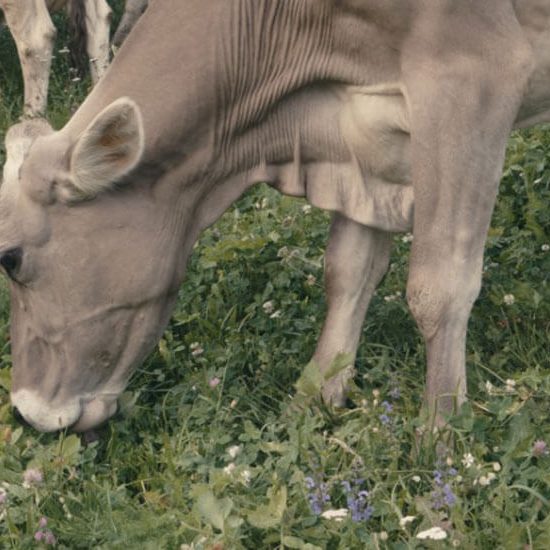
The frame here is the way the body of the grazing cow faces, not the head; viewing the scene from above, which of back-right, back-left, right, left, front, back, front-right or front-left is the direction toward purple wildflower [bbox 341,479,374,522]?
left

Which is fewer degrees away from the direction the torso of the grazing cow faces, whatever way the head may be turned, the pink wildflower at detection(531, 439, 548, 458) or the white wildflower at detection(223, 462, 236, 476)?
the white wildflower

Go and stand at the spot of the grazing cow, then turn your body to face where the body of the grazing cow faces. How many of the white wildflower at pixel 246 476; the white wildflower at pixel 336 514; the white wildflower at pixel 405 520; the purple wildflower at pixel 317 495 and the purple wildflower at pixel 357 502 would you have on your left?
5

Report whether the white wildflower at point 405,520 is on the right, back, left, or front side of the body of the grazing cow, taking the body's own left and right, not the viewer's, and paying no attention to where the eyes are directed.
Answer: left

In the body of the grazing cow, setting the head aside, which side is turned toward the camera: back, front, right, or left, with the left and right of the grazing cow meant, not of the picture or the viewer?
left

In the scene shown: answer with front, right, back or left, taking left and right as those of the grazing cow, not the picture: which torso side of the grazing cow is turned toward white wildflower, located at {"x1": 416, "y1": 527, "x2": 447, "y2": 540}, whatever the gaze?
left

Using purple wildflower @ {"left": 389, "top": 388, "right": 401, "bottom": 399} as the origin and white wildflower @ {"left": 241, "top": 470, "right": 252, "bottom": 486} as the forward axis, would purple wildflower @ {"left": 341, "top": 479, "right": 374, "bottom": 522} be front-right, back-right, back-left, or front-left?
front-left

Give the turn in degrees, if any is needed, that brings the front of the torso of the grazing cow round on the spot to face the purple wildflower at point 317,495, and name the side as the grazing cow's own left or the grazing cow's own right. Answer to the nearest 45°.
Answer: approximately 90° to the grazing cow's own left

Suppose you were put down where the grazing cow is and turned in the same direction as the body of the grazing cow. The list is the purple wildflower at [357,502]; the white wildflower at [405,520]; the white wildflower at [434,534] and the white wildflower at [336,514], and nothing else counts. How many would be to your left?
4

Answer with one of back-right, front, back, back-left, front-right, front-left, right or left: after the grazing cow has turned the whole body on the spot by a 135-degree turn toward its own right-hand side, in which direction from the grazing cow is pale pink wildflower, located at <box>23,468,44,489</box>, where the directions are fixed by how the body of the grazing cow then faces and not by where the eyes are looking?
back

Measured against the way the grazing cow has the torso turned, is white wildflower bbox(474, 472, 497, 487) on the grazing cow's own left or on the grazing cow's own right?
on the grazing cow's own left
